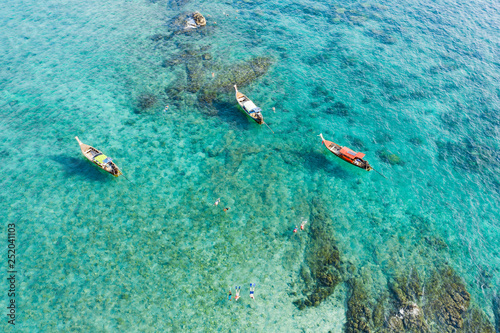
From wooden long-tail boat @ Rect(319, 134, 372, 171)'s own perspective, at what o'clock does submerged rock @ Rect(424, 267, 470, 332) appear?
The submerged rock is roughly at 6 o'clock from the wooden long-tail boat.

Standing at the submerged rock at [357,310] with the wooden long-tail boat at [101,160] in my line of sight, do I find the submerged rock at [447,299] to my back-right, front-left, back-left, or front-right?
back-right

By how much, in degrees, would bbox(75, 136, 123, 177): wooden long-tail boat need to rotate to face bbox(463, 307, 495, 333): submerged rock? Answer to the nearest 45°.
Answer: approximately 180°

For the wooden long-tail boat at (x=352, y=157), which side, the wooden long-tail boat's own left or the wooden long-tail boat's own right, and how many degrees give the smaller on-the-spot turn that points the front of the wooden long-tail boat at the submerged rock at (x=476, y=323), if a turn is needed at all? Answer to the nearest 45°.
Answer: approximately 180°

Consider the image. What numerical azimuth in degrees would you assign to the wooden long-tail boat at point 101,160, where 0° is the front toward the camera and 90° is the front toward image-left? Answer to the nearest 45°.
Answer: approximately 135°

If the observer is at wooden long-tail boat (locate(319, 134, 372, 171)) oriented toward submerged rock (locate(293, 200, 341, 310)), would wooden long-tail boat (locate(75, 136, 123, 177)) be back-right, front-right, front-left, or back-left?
front-right

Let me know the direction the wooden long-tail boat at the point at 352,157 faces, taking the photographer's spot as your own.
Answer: facing away from the viewer and to the left of the viewer

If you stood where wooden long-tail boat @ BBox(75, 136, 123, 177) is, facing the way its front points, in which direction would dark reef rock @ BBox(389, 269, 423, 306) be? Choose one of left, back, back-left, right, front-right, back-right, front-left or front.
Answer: back

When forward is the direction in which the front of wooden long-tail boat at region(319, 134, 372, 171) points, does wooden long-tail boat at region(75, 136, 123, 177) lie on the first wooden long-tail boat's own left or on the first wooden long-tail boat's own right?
on the first wooden long-tail boat's own left

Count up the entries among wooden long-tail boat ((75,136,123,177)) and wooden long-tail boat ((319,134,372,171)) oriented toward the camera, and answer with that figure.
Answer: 0

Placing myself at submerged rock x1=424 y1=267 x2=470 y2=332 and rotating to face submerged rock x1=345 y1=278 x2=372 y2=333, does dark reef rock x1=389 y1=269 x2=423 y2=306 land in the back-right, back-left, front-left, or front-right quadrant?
front-right

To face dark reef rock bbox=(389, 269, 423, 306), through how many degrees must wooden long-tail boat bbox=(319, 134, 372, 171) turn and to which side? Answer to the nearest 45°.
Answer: approximately 180°

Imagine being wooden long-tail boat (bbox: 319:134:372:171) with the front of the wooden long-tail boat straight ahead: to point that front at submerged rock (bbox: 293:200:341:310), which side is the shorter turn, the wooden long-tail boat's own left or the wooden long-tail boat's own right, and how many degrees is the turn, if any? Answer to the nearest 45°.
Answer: approximately 135° to the wooden long-tail boat's own left

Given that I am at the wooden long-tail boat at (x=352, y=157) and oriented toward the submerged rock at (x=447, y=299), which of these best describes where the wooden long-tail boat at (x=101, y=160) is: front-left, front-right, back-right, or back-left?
back-right

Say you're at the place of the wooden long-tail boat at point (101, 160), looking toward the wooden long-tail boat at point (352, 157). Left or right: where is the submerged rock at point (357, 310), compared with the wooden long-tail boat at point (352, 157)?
right
